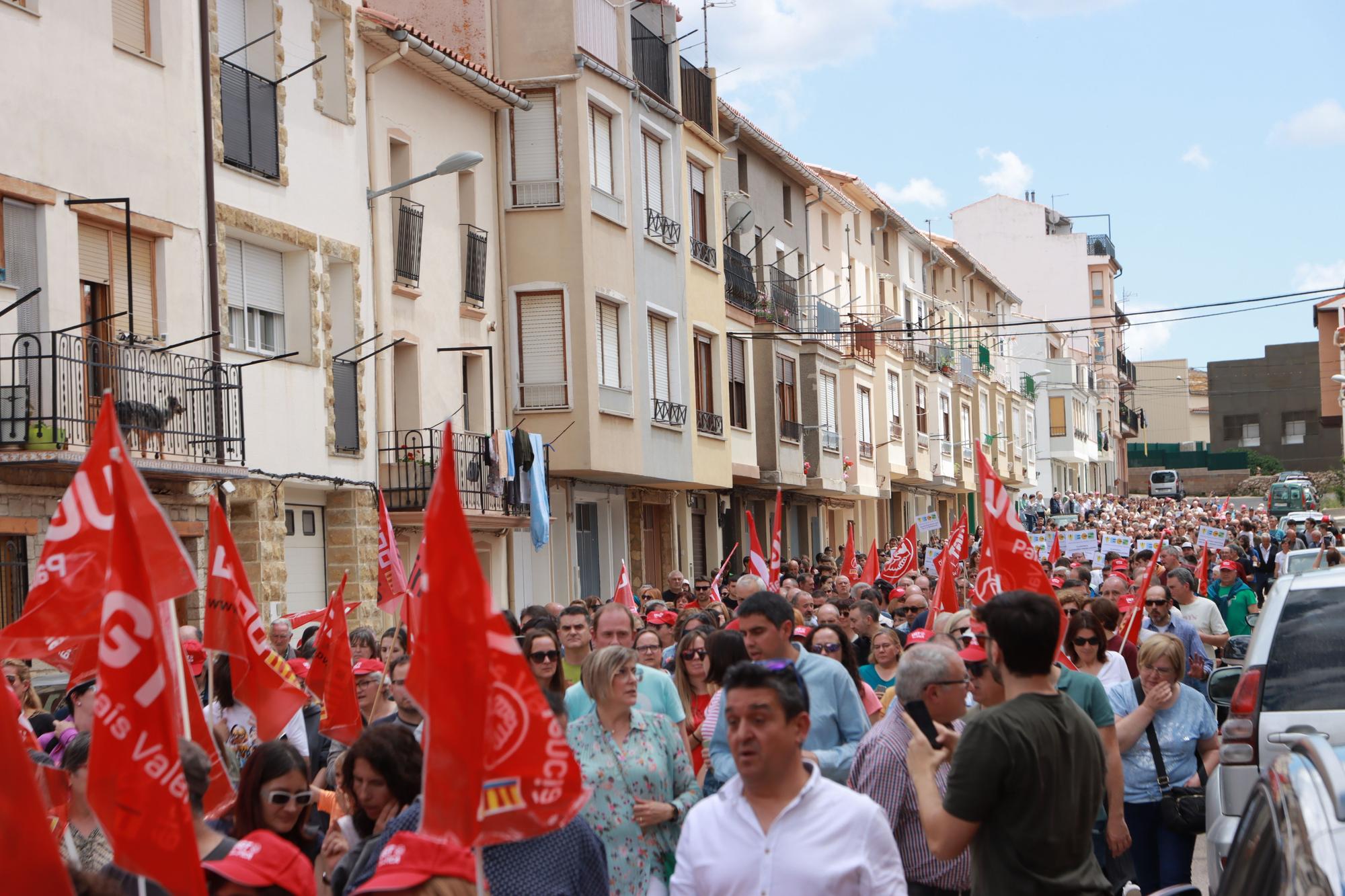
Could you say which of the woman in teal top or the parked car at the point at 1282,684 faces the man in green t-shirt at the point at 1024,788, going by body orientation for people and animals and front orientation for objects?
the woman in teal top

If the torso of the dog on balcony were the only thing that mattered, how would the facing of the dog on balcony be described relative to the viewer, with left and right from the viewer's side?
facing to the right of the viewer

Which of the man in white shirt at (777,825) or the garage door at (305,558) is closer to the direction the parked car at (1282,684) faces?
the garage door

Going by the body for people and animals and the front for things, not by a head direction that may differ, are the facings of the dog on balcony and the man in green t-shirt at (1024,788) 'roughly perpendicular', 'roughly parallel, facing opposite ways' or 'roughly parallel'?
roughly perpendicular

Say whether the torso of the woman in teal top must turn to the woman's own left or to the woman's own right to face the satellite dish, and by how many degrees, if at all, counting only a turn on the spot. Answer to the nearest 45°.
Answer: approximately 180°

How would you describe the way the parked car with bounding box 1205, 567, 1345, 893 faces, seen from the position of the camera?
facing away from the viewer

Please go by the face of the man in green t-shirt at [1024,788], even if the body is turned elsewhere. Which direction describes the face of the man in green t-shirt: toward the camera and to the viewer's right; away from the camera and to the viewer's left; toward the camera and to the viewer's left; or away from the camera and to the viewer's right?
away from the camera and to the viewer's left

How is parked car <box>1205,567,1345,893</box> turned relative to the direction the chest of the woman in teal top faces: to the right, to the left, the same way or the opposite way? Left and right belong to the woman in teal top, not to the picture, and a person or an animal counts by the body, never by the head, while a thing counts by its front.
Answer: the opposite way

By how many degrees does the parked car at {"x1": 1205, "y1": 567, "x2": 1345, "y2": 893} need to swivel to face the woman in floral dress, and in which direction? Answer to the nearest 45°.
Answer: approximately 135° to its left

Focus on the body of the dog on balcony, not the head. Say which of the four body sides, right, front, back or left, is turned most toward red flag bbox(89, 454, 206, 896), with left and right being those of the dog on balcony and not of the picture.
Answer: right

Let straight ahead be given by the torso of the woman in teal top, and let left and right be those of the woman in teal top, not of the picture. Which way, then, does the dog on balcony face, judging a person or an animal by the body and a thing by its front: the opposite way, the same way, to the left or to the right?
to the left

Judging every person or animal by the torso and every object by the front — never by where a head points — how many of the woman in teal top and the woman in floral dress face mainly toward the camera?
2

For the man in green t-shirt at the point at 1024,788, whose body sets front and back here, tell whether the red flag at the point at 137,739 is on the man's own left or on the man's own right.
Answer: on the man's own left

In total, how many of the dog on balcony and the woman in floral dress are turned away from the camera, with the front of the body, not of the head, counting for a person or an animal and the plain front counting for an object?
0

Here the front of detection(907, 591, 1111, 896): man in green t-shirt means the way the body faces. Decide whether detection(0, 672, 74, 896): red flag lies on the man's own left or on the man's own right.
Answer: on the man's own left

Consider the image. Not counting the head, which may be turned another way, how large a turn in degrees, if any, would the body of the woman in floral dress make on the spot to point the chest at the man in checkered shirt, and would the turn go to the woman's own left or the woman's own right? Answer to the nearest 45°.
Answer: approximately 45° to the woman's own left
